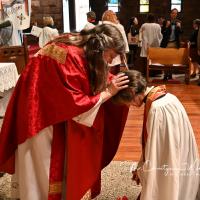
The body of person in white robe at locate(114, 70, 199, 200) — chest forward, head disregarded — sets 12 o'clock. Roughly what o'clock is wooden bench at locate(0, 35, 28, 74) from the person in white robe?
The wooden bench is roughly at 2 o'clock from the person in white robe.

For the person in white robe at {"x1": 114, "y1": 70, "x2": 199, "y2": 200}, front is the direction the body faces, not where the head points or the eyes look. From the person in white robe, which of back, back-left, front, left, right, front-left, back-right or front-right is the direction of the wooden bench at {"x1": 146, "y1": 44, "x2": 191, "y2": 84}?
right

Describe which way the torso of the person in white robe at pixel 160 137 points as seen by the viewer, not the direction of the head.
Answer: to the viewer's left

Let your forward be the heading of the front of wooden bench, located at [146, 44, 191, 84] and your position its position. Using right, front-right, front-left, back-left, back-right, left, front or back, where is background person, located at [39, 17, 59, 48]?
right

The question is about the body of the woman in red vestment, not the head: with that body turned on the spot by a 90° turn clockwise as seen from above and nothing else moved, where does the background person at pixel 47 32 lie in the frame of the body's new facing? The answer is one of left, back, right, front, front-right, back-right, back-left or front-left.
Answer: back

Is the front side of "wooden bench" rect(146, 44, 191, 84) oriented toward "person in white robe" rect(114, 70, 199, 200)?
yes

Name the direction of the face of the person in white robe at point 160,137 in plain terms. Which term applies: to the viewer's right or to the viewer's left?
to the viewer's left

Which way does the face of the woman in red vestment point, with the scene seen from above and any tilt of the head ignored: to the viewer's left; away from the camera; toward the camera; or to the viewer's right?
to the viewer's right

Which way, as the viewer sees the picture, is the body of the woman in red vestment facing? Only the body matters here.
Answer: to the viewer's right

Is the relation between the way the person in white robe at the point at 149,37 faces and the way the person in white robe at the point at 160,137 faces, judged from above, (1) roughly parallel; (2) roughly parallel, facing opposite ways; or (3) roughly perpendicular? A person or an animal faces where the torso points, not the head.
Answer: roughly perpendicular
